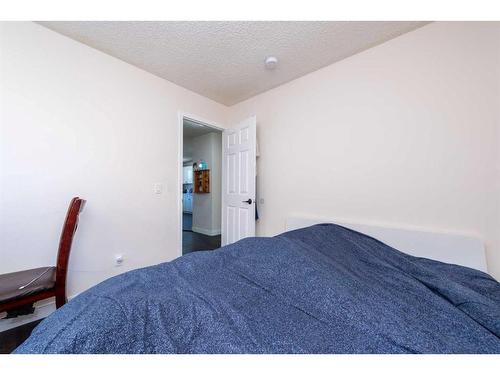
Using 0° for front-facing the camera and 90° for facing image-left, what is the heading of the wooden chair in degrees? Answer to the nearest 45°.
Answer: approximately 90°

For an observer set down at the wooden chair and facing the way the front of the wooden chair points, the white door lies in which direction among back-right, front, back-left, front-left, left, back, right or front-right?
back

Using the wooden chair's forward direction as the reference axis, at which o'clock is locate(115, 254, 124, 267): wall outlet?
The wall outlet is roughly at 5 o'clock from the wooden chair.

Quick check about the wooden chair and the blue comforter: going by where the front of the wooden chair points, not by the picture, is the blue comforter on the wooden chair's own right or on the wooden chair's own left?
on the wooden chair's own left

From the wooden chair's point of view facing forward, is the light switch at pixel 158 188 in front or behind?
behind
